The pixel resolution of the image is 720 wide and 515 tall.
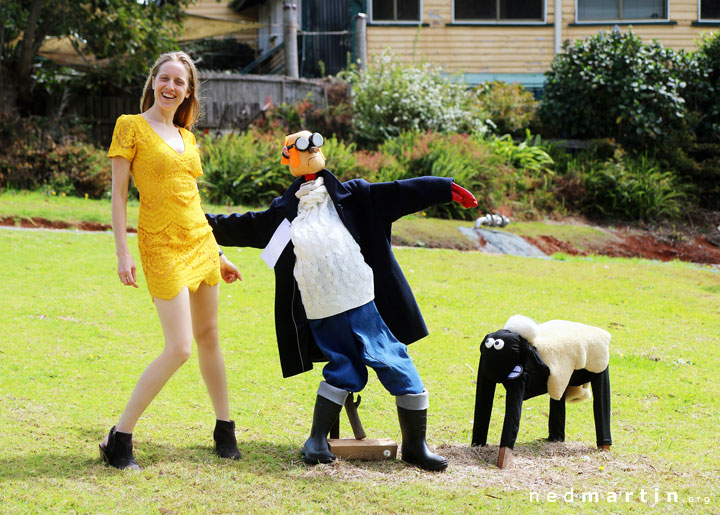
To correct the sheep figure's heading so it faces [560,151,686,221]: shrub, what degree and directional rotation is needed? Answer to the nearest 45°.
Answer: approximately 135° to its right

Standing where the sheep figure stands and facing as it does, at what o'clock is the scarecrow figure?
The scarecrow figure is roughly at 1 o'clock from the sheep figure.

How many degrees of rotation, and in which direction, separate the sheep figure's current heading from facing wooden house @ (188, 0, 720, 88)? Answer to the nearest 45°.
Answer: approximately 135° to its right

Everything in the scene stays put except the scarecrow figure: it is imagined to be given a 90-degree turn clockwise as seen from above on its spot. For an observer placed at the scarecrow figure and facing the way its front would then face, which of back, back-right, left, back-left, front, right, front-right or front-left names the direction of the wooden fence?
right

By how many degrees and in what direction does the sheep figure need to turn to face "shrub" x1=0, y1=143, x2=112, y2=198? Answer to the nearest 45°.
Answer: approximately 90° to its right

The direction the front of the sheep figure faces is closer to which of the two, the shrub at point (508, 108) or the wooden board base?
the wooden board base

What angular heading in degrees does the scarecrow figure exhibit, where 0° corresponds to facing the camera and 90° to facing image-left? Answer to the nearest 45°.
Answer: approximately 0°

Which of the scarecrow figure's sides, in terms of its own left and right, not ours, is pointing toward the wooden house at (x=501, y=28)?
back

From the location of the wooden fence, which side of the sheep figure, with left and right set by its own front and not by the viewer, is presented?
right

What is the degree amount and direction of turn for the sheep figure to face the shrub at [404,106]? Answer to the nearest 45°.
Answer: approximately 135° to its right

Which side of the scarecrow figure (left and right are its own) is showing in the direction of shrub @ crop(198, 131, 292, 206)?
back
